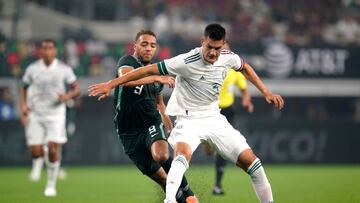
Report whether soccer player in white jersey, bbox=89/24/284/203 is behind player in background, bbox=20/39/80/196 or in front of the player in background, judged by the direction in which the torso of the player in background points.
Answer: in front

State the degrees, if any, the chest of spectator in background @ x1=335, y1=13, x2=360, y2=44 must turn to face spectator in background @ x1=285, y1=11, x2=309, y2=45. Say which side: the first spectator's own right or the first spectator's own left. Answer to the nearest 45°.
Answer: approximately 90° to the first spectator's own right

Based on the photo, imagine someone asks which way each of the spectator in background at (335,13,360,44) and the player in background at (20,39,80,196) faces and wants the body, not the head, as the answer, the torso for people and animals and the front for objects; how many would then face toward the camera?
2

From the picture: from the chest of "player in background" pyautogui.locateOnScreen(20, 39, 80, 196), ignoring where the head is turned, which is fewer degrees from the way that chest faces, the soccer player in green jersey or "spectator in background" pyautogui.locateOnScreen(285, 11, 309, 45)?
the soccer player in green jersey

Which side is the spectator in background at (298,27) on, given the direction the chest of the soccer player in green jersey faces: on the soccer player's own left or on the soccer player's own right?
on the soccer player's own left

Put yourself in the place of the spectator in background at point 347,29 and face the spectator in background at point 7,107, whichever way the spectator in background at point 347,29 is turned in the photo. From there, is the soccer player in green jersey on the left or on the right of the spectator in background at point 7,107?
left

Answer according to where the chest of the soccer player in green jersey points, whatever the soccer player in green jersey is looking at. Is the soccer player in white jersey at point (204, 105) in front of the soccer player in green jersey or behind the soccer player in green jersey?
in front
